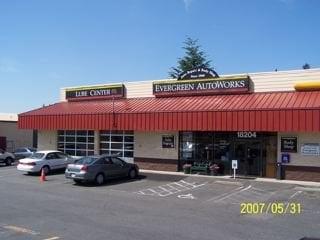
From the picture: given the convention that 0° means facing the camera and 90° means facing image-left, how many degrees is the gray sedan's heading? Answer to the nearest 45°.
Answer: approximately 225°

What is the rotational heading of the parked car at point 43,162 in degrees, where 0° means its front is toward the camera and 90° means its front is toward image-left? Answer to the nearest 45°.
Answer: approximately 225°

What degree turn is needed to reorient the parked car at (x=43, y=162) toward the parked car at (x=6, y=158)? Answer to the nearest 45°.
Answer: approximately 45° to its left

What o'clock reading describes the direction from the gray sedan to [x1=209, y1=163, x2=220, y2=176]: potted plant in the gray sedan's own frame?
The potted plant is roughly at 1 o'clock from the gray sedan.

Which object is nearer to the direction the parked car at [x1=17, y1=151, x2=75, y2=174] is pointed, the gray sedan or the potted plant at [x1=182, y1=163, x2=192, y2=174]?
the potted plant
